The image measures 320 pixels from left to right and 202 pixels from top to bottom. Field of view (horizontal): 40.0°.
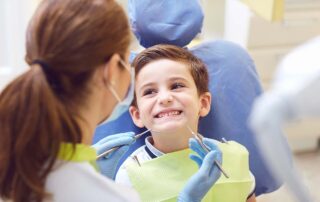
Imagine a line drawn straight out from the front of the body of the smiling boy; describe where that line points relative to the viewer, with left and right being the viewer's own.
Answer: facing the viewer

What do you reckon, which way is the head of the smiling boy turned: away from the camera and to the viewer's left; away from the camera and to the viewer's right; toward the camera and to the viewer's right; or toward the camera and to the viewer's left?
toward the camera and to the viewer's left
